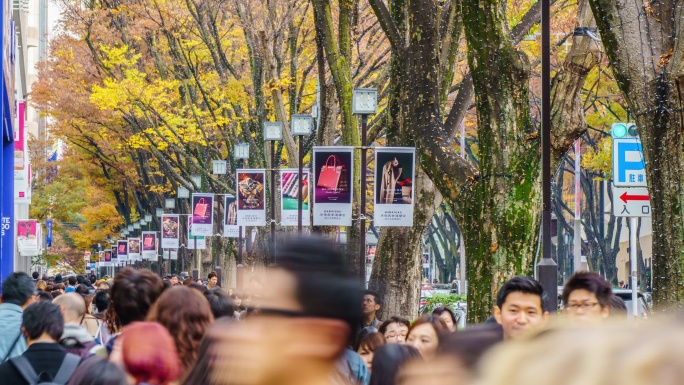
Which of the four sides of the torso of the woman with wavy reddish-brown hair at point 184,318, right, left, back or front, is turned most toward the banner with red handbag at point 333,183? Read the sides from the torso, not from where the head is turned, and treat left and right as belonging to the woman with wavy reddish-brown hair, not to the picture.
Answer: front

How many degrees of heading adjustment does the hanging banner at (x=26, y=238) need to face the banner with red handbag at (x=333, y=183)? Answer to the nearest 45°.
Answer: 0° — it already faces it

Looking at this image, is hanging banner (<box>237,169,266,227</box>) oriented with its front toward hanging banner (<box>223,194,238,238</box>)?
no

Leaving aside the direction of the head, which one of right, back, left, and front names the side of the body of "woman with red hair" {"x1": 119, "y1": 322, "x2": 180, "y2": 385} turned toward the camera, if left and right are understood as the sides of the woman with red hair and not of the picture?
back

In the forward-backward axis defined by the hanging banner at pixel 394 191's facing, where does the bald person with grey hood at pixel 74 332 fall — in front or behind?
in front

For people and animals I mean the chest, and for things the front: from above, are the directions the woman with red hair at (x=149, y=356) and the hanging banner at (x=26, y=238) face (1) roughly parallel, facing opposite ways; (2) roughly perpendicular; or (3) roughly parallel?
roughly parallel, facing opposite ways

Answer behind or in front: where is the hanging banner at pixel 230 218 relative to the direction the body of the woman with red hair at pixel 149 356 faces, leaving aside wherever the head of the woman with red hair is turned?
in front

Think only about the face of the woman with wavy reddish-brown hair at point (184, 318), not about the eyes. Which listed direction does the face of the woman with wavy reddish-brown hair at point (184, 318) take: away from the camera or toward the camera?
away from the camera

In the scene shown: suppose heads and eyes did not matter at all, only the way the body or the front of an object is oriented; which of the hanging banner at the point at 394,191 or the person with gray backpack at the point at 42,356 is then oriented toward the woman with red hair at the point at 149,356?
the hanging banner

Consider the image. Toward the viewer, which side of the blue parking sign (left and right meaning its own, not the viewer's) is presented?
front

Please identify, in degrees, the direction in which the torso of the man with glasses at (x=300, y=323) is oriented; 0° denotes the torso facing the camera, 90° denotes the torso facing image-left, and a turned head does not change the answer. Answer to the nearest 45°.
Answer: approximately 90°

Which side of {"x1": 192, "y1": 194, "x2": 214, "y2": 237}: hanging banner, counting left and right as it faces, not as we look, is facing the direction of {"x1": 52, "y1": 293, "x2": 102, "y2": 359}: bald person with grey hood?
front

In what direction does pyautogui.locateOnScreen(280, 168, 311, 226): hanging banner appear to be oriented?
toward the camera

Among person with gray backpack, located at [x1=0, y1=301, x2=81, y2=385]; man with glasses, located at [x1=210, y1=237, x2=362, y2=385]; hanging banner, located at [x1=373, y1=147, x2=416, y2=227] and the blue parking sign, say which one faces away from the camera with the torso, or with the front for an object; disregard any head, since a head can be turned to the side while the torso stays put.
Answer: the person with gray backpack

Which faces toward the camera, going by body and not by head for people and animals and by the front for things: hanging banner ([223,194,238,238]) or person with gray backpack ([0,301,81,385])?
the hanging banner

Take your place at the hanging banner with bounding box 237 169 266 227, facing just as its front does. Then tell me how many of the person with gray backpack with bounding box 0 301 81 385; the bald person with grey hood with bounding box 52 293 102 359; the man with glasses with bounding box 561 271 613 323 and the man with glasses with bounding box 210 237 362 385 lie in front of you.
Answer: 4
